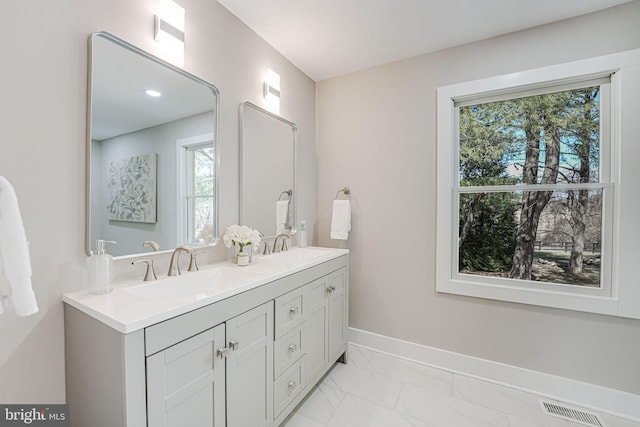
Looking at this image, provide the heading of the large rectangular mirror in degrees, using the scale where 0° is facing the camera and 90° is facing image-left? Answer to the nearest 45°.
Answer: approximately 315°

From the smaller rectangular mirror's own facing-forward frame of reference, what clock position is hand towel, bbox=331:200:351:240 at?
The hand towel is roughly at 10 o'clock from the smaller rectangular mirror.

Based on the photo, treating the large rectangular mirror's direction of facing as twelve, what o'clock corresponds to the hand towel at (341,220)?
The hand towel is roughly at 10 o'clock from the large rectangular mirror.

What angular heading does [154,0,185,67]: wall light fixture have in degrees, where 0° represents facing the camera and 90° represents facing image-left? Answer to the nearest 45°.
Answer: approximately 315°

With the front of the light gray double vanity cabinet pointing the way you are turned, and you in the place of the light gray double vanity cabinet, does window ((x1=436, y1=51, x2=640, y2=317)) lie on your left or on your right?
on your left
